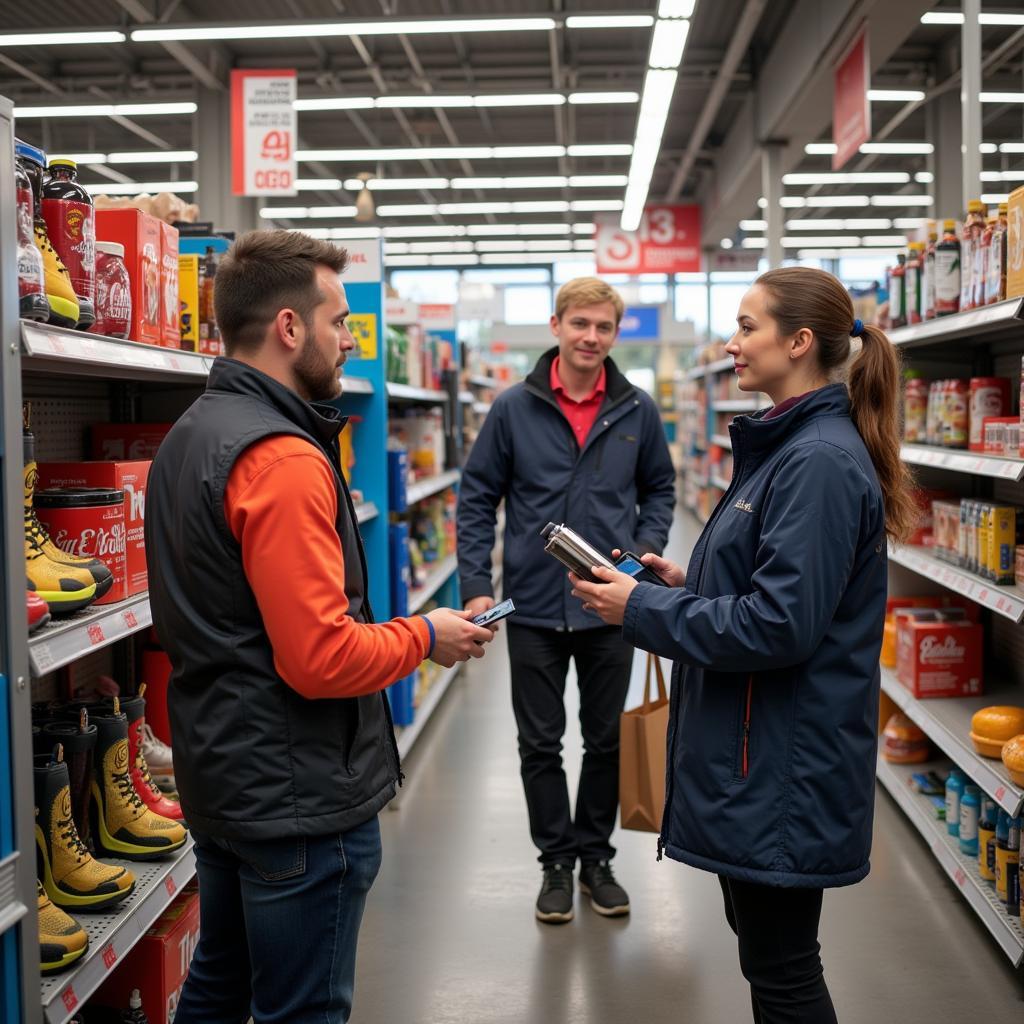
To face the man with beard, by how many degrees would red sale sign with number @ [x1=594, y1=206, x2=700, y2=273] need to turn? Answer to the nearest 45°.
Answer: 0° — it already faces them

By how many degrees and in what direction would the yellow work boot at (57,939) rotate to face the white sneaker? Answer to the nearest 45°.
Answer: approximately 90° to its left

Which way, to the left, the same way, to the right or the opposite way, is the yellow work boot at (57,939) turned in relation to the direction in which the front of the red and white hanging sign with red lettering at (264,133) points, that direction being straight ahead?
to the left

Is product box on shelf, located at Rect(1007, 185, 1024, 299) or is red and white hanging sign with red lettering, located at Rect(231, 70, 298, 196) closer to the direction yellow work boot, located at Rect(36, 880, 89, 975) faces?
the product box on shelf

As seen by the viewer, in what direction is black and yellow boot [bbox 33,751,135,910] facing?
to the viewer's right

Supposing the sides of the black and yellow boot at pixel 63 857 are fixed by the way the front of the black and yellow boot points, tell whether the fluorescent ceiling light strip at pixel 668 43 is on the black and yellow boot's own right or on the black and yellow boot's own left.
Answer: on the black and yellow boot's own left

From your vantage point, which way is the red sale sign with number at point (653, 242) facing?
toward the camera

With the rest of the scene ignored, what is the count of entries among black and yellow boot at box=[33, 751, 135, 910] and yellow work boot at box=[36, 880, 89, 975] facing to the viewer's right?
2

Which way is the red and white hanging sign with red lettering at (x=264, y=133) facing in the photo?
toward the camera

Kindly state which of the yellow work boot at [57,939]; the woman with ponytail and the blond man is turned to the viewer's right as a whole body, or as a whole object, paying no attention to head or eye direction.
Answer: the yellow work boot

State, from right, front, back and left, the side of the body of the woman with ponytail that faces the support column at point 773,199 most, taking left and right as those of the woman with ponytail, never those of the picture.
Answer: right

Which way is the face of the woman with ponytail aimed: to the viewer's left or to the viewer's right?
to the viewer's left

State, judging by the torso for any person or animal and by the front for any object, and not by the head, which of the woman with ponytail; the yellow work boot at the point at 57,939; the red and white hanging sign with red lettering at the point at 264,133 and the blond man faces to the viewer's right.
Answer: the yellow work boot

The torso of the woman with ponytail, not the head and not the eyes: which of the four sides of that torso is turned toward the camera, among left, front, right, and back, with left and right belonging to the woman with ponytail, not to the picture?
left

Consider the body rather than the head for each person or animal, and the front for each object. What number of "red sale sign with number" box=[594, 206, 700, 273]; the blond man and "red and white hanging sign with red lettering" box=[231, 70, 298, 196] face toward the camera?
3

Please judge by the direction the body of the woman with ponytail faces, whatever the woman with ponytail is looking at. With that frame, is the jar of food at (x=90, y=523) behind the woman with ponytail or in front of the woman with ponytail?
in front
